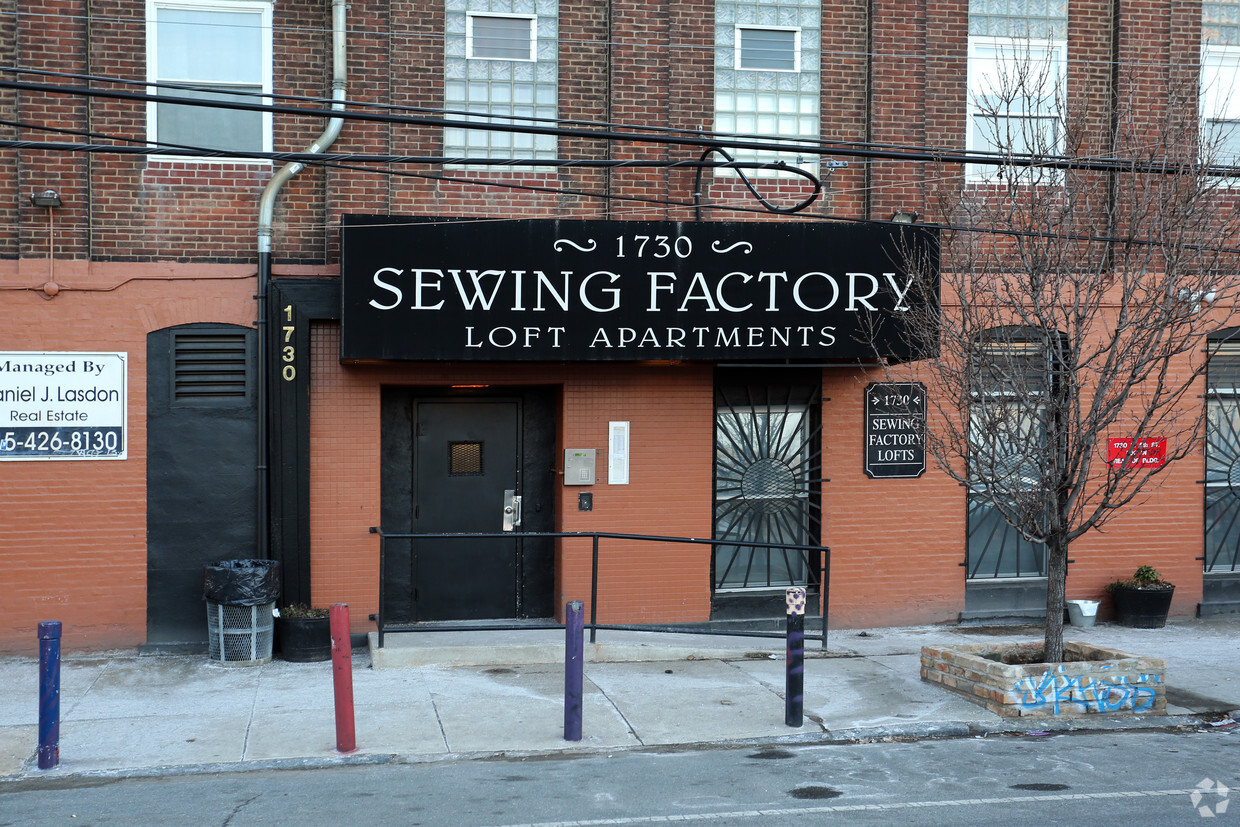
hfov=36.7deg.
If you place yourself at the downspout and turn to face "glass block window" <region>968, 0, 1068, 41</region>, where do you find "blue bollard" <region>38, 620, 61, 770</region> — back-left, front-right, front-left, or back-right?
back-right

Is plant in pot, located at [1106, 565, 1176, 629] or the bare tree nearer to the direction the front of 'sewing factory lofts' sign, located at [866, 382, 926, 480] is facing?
the bare tree

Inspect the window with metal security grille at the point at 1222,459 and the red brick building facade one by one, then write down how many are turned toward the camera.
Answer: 2

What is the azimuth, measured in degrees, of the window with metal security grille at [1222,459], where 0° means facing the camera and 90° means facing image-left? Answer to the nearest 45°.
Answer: approximately 0°

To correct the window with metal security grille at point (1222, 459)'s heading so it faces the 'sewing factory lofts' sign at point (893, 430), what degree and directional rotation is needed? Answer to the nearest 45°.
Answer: approximately 45° to its right

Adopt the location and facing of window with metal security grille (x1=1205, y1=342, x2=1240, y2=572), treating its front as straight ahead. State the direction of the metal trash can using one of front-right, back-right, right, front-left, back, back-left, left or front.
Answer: front-right

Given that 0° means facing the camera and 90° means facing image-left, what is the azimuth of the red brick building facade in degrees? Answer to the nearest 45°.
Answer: approximately 0°

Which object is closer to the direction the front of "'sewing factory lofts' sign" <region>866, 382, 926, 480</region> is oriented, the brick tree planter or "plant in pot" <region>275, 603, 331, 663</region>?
the brick tree planter
